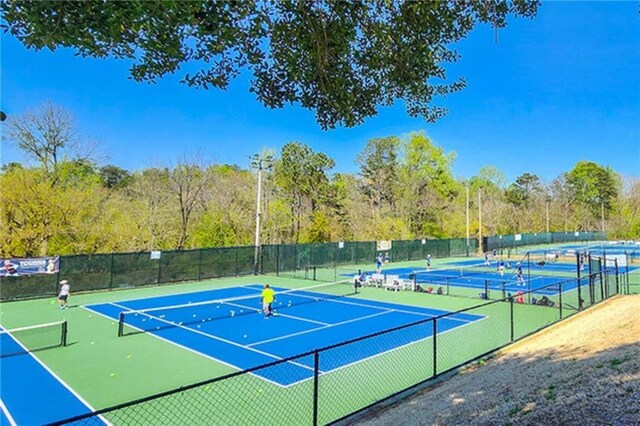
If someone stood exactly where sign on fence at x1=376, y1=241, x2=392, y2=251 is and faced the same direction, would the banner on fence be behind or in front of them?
in front

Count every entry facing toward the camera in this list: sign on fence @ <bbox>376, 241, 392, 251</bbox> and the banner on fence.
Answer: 2

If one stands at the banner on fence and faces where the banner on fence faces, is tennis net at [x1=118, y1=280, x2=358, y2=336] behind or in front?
in front

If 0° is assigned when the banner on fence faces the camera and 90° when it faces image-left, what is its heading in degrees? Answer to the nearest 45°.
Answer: approximately 0°

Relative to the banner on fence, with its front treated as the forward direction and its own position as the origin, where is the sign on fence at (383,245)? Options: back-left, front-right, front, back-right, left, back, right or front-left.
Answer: left

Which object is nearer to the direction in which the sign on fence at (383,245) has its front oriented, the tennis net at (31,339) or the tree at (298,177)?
the tennis net

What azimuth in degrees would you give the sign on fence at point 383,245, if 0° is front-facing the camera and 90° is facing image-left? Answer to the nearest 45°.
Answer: approximately 0°

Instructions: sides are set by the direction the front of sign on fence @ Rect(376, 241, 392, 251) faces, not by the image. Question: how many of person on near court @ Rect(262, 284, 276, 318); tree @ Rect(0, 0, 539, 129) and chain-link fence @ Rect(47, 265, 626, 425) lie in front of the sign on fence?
3

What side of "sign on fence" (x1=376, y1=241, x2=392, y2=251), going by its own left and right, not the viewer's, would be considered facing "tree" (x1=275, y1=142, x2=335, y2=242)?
right

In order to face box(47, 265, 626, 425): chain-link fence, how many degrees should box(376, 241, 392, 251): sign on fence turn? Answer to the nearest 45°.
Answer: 0° — it already faces it

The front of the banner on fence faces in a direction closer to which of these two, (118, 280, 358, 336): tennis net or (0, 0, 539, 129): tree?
the tree

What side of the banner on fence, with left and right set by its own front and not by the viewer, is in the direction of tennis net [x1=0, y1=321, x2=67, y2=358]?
front

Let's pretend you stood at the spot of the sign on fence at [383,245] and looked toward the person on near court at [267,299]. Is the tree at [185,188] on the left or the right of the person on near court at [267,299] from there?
right

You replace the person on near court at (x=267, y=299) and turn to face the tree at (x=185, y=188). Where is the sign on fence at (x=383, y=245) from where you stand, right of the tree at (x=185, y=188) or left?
right

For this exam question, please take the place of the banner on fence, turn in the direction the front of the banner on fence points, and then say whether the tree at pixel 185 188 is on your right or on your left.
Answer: on your left
